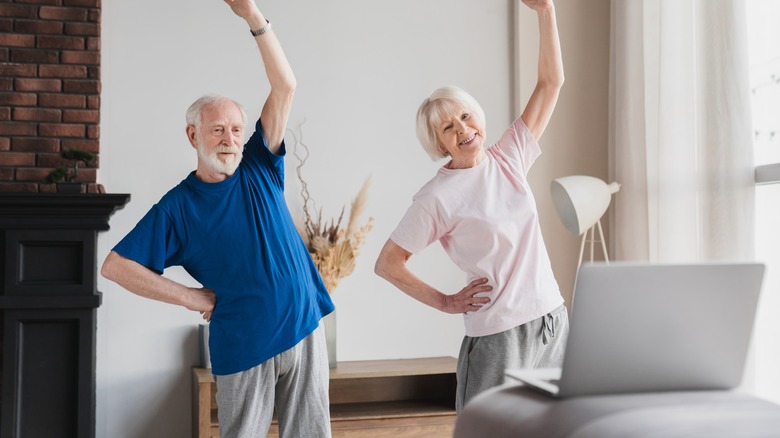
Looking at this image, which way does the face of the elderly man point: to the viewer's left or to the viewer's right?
to the viewer's right

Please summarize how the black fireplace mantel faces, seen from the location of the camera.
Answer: facing the viewer

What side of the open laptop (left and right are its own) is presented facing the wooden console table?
front

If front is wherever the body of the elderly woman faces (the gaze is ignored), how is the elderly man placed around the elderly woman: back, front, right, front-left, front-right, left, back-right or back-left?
back-right

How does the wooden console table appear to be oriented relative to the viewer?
toward the camera

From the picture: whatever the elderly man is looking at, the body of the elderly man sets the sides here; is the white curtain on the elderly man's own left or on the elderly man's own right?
on the elderly man's own left

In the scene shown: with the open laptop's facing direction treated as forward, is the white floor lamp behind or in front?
in front

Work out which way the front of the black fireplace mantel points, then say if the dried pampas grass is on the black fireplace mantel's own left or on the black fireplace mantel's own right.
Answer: on the black fireplace mantel's own left

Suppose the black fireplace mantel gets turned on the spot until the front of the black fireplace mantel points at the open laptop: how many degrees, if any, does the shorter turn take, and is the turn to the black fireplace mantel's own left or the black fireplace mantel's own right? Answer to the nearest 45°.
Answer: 0° — it already faces it

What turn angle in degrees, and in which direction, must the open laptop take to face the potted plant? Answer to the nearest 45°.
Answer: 0° — it already faces it

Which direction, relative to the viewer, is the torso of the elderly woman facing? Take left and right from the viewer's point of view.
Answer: facing the viewer and to the right of the viewer

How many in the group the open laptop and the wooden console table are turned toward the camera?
1

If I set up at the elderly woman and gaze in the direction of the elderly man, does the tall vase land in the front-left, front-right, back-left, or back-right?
front-right

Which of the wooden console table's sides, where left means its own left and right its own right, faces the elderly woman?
front

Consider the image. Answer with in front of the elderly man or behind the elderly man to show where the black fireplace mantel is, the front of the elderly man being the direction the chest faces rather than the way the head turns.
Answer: behind
